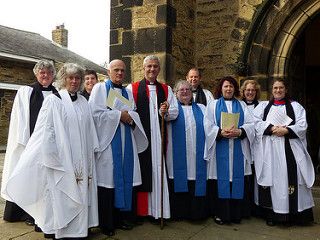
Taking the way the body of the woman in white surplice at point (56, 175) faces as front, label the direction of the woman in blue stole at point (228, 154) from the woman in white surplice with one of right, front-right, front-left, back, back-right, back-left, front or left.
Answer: front-left

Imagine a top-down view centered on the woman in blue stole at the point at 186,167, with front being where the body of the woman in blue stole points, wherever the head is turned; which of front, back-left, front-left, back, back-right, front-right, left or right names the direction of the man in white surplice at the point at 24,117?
right

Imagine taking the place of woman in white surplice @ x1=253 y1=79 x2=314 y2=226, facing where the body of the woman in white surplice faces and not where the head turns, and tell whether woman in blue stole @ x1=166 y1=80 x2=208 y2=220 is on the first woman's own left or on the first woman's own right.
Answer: on the first woman's own right

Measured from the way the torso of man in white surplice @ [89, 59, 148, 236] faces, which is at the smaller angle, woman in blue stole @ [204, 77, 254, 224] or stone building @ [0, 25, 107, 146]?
the woman in blue stole

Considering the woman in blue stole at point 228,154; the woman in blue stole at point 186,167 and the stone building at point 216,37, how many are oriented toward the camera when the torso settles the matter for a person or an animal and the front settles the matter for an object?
3

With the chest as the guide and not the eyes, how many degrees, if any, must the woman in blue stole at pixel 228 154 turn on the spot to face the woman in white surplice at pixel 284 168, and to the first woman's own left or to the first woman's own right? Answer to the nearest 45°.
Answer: approximately 90° to the first woman's own left

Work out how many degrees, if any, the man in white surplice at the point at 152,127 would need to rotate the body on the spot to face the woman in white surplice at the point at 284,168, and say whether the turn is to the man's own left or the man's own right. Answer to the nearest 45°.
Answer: approximately 90° to the man's own left

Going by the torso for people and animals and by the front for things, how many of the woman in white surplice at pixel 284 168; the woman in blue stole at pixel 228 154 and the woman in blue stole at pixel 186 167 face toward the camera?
3
